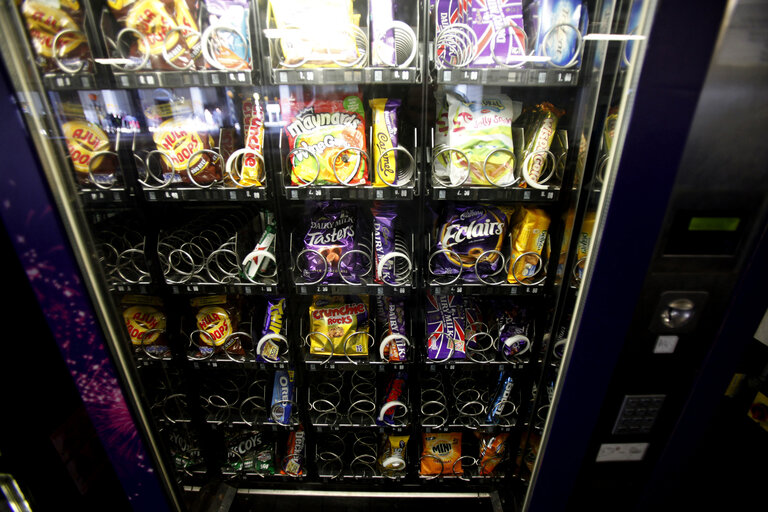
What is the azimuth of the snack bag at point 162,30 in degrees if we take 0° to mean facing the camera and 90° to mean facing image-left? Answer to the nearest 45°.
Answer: approximately 0°

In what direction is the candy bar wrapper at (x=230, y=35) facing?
toward the camera

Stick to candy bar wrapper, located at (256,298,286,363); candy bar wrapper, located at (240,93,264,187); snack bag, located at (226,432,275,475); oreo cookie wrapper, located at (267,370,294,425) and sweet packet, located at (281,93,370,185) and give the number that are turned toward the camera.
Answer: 5

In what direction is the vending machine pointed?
toward the camera

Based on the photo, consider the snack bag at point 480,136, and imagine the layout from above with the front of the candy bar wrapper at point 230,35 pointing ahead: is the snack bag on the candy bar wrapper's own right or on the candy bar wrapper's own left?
on the candy bar wrapper's own left

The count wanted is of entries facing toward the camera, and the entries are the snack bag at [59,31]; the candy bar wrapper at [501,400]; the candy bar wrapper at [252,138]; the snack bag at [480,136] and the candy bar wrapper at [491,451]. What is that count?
5

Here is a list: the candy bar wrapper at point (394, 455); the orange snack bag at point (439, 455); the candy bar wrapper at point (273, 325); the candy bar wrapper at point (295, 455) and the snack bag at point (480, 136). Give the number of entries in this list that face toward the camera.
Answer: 5

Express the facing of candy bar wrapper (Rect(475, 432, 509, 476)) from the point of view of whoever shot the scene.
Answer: facing the viewer

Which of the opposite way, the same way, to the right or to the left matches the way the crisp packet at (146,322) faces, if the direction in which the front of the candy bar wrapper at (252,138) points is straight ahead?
the same way
